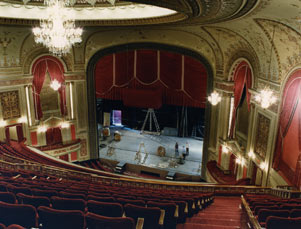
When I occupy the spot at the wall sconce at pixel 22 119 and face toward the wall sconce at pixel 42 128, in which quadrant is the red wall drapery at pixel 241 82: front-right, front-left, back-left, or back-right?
front-right

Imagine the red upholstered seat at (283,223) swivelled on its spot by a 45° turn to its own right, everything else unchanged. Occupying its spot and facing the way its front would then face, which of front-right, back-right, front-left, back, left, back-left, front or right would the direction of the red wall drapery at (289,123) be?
front-left

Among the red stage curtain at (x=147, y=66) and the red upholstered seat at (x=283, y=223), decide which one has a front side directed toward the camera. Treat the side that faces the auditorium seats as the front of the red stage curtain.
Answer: the red stage curtain

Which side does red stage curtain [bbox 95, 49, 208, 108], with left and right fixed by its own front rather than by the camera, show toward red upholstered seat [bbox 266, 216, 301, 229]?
front

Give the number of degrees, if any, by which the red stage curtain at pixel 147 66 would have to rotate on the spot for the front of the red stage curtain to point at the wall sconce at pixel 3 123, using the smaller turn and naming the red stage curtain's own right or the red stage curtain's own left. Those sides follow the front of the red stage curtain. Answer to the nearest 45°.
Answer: approximately 45° to the red stage curtain's own right

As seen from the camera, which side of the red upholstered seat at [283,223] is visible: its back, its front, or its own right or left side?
back

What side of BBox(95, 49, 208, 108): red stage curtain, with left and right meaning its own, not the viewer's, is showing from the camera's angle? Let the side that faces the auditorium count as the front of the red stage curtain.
front

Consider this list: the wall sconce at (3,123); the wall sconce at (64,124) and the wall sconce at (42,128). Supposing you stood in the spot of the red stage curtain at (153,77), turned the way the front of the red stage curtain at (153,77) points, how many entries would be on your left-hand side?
0

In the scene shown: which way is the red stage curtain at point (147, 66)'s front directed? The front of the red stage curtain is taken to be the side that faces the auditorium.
toward the camera

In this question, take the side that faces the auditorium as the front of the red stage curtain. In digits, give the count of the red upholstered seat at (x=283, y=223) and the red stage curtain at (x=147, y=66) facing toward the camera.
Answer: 1

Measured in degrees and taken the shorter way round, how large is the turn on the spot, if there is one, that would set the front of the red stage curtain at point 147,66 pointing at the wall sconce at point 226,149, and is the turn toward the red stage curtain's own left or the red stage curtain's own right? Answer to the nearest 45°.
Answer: approximately 45° to the red stage curtain's own left

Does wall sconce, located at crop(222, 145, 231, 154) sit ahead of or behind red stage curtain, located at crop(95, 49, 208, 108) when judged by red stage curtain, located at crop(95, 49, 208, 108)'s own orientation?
ahead

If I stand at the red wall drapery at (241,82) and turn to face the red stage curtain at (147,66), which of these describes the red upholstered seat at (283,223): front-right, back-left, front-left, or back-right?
back-left

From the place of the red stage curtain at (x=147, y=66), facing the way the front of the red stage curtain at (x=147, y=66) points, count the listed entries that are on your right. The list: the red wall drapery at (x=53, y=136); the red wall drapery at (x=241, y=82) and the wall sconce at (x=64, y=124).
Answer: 2

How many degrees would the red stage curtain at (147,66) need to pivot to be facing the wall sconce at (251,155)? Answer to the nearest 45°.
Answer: approximately 45° to its left

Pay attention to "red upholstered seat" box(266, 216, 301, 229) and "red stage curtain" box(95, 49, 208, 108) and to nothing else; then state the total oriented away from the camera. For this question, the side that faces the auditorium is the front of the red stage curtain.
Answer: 1
